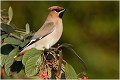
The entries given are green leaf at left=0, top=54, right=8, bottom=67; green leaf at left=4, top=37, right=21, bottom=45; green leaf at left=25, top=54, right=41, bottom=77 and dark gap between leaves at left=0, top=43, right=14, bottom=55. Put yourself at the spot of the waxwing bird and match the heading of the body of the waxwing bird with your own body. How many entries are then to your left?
0

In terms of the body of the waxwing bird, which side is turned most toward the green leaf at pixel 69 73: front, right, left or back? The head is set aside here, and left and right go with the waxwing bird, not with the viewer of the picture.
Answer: front

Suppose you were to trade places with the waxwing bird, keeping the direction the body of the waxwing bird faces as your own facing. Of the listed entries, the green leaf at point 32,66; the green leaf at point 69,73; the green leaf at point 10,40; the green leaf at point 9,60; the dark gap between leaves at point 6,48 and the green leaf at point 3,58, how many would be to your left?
0

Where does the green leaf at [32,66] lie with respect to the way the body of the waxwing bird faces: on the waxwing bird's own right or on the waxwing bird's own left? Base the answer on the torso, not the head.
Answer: on the waxwing bird's own right

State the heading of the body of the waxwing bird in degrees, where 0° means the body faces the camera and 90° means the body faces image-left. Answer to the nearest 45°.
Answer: approximately 270°

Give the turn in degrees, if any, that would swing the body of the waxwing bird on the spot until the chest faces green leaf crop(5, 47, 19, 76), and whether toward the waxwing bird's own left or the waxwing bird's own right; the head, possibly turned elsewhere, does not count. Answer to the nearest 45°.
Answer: approximately 135° to the waxwing bird's own right

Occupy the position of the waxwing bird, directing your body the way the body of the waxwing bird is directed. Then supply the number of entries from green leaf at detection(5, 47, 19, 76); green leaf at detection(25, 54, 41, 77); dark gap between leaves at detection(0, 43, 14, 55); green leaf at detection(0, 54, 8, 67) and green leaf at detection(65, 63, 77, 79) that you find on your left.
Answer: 0

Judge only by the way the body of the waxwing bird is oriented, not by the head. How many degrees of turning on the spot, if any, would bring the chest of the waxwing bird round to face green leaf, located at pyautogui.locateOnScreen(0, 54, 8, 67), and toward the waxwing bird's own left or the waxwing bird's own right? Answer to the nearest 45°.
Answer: approximately 135° to the waxwing bird's own right

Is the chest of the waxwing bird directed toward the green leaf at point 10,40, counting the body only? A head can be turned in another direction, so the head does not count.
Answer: no
